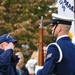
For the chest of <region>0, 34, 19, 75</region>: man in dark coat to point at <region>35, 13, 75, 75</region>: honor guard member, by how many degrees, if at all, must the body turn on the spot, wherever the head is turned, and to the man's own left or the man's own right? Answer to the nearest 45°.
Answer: approximately 45° to the man's own right

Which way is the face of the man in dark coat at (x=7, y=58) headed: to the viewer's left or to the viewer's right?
to the viewer's right

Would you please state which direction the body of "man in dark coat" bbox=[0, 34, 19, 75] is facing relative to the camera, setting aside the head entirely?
to the viewer's right

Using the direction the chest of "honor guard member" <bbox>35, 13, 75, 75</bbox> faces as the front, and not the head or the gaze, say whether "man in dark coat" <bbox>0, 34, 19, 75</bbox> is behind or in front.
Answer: in front
